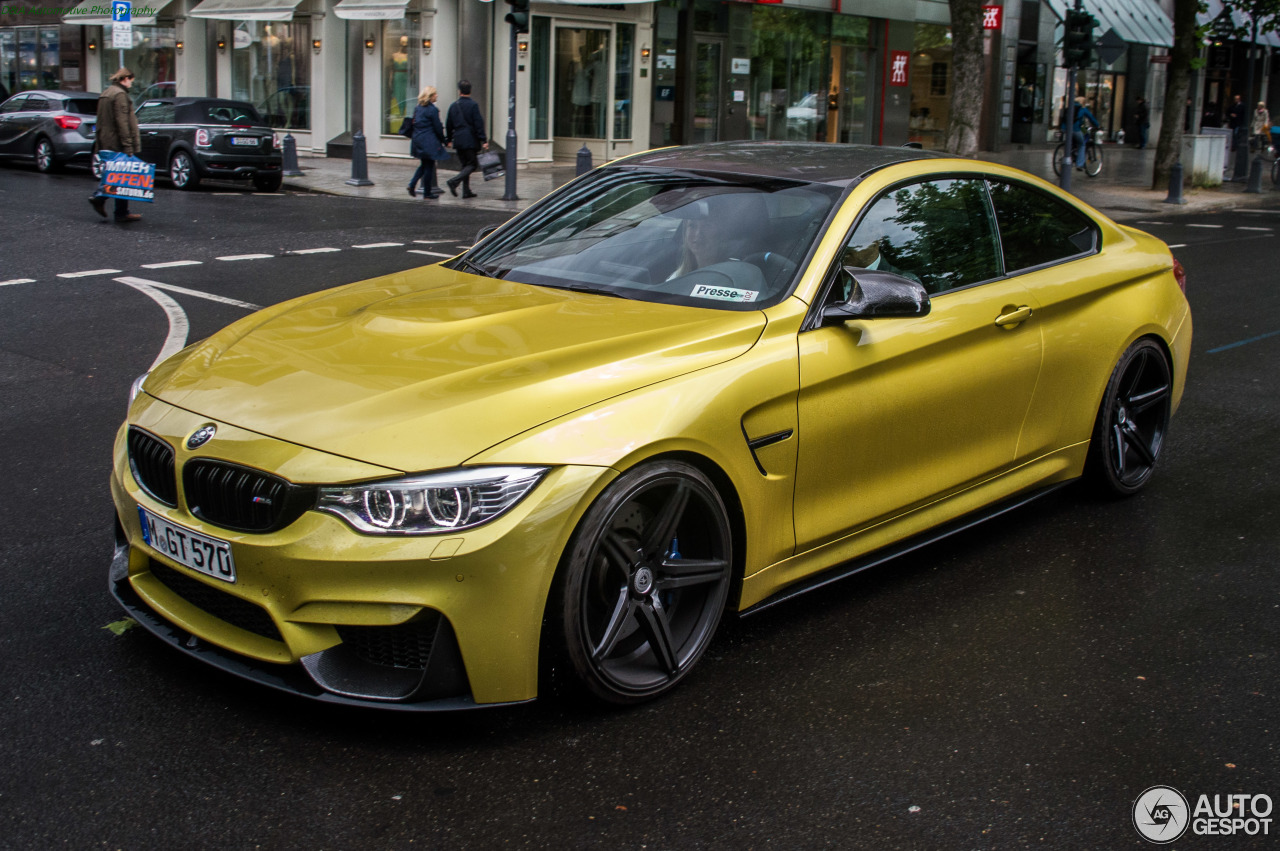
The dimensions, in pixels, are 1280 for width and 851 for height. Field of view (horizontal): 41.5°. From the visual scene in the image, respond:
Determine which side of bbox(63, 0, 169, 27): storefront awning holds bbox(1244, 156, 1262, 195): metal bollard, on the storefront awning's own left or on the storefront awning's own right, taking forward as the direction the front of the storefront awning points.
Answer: on the storefront awning's own left

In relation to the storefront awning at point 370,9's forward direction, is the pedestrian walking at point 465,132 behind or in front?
in front

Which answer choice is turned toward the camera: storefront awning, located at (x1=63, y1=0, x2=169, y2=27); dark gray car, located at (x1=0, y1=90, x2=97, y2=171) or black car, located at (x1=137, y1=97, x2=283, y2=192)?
the storefront awning

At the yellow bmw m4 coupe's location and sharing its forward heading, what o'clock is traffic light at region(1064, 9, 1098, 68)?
The traffic light is roughly at 5 o'clock from the yellow bmw m4 coupe.

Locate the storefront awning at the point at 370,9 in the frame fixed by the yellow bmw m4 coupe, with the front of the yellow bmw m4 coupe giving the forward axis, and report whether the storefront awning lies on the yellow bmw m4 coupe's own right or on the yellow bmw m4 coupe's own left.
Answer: on the yellow bmw m4 coupe's own right

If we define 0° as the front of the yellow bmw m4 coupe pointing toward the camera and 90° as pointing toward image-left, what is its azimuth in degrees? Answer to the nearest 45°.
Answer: approximately 45°

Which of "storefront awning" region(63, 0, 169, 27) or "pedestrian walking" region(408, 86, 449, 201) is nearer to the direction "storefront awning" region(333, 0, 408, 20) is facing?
the pedestrian walking

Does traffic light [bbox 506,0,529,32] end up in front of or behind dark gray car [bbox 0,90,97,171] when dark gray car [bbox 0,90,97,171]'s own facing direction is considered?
behind

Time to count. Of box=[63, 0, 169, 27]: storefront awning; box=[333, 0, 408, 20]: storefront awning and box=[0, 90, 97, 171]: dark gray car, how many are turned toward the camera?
2

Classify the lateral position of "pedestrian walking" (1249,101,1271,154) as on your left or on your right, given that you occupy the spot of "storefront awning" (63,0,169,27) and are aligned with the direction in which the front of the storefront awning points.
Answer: on your left

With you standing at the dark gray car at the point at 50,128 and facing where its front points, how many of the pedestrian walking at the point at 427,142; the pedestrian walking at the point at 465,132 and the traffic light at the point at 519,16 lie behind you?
3

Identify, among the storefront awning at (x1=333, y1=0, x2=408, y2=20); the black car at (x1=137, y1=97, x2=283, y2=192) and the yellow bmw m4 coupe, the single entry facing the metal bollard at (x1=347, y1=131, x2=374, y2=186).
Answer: the storefront awning

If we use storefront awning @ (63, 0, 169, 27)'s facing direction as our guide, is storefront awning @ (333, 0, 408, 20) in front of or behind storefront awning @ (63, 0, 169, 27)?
in front

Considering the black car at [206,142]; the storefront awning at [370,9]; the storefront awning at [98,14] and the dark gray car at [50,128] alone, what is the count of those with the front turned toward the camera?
2

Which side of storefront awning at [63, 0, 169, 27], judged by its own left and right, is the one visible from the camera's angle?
front

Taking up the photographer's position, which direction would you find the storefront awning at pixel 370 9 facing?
facing the viewer

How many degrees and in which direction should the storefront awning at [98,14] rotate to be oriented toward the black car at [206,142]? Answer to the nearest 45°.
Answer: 0° — it already faces it

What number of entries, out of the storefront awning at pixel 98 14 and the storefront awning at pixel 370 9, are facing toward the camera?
2
